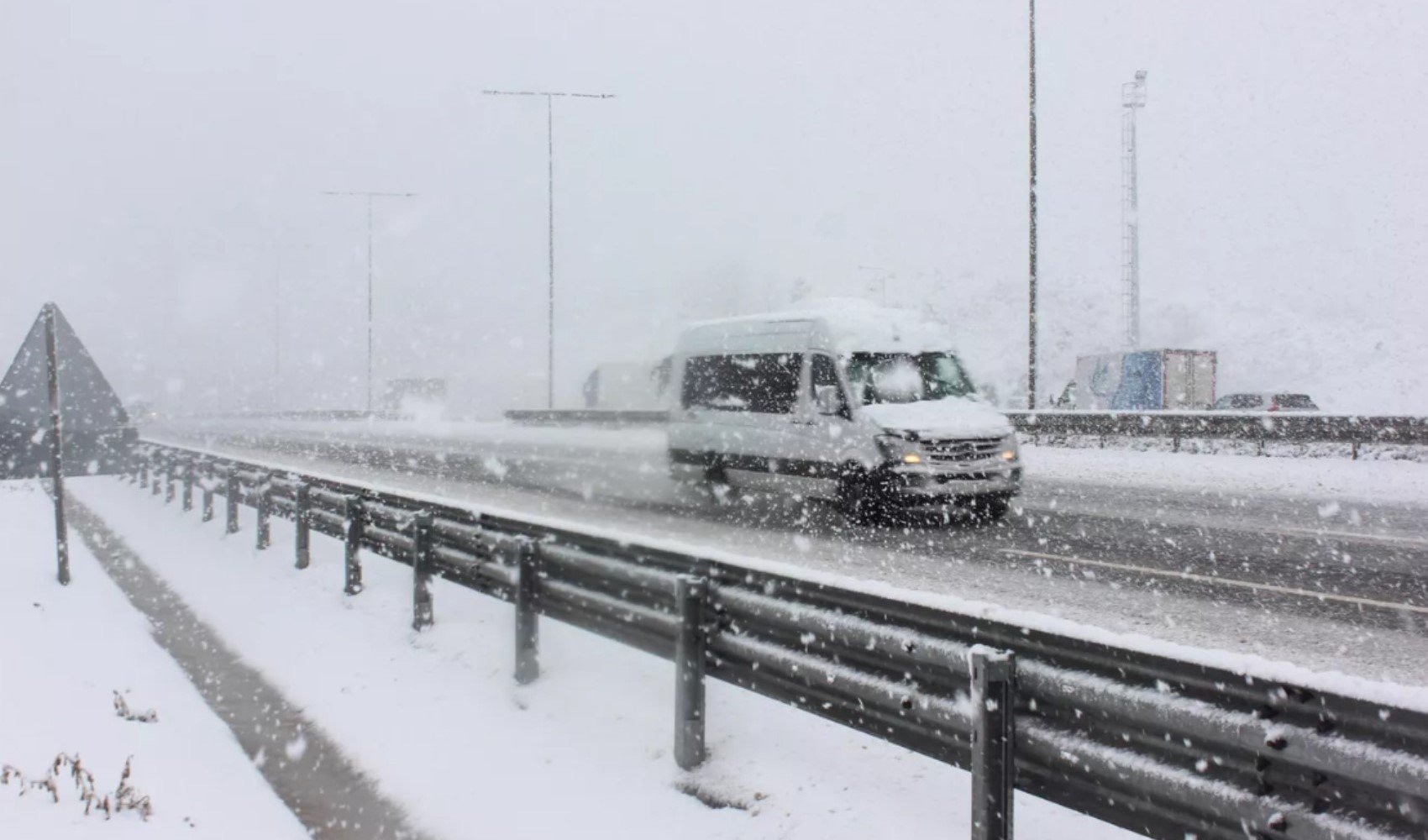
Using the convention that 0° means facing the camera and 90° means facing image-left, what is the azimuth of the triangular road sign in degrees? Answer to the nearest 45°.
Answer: approximately 180°

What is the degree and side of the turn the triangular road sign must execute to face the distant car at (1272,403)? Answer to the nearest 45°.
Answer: approximately 90° to its right

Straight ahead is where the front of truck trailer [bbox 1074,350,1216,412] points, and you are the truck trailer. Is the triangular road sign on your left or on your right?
on your left

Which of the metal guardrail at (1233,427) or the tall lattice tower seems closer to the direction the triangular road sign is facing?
the tall lattice tower

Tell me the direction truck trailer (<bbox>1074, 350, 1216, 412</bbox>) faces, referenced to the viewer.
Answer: facing away from the viewer and to the left of the viewer

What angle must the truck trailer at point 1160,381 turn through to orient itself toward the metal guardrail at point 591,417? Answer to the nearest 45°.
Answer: approximately 90° to its left

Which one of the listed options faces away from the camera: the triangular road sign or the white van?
the triangular road sign

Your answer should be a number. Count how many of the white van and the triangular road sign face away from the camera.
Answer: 1

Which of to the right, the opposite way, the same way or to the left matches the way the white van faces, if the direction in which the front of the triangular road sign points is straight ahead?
the opposite way
